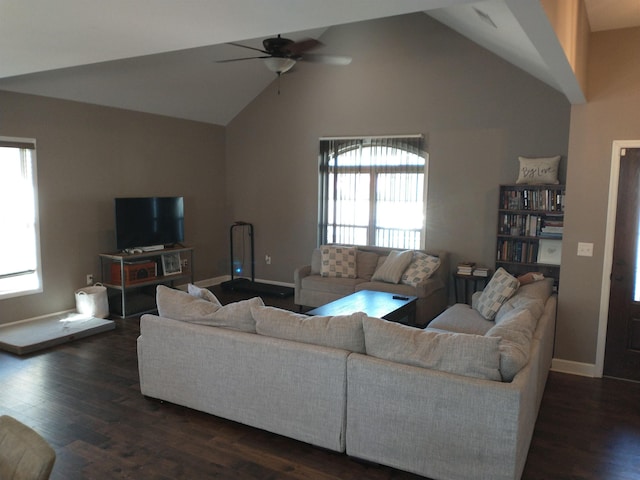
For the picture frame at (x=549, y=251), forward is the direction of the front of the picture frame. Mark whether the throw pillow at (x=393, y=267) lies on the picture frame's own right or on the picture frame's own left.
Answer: on the picture frame's own right

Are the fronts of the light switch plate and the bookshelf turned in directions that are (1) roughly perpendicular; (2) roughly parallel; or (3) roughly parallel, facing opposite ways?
roughly parallel

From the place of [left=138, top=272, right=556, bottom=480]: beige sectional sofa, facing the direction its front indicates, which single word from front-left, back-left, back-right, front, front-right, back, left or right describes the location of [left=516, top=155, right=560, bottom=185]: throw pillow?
front-right

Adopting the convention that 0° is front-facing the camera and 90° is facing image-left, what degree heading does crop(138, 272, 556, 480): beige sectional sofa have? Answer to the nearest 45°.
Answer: approximately 180°

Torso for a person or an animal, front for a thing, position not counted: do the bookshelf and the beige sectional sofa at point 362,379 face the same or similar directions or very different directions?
very different directions

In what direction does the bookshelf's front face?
toward the camera

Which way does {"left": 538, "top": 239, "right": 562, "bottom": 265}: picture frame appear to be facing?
toward the camera

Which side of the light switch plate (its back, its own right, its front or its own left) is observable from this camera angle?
front

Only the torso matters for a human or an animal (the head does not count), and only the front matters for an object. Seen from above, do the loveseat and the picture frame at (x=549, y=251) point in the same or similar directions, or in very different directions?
same or similar directions

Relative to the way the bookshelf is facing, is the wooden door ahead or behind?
ahead

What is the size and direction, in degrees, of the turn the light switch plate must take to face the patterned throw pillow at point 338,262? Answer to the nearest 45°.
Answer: approximately 90° to its right

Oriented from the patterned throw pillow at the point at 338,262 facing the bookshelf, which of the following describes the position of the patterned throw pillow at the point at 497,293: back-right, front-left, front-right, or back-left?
front-right

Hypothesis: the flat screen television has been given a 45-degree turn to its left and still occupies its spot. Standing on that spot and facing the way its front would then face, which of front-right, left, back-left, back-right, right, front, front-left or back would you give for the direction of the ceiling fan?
front-right
